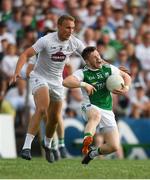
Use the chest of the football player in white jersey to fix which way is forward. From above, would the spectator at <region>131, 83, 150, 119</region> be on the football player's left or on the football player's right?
on the football player's left

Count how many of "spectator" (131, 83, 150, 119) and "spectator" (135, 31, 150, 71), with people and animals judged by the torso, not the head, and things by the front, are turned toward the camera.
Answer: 2

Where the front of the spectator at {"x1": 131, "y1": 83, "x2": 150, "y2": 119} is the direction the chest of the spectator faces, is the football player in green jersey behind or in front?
in front

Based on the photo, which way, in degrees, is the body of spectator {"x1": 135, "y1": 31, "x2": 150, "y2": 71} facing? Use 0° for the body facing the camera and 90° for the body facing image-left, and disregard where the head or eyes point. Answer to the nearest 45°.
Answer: approximately 0°

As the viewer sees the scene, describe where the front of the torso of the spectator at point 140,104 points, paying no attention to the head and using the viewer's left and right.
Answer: facing the viewer

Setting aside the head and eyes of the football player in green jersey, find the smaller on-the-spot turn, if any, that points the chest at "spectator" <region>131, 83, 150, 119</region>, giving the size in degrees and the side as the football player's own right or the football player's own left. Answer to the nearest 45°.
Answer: approximately 135° to the football player's own left

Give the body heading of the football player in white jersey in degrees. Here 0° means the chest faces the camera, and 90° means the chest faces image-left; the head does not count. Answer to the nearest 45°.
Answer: approximately 315°
